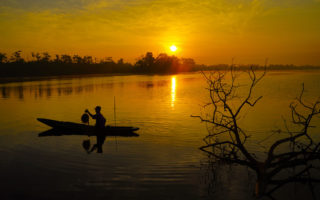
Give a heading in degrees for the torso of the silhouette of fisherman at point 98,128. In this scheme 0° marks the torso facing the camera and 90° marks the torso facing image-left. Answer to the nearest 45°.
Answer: approximately 90°

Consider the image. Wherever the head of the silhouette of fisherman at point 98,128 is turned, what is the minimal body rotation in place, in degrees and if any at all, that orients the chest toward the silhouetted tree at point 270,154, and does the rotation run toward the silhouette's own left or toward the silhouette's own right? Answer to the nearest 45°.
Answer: approximately 135° to the silhouette's own left

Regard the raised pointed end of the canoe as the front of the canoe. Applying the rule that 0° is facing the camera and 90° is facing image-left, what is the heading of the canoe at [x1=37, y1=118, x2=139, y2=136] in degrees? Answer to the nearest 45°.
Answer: approximately 90°
